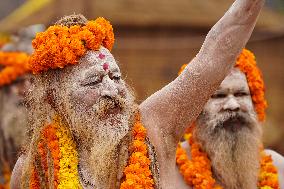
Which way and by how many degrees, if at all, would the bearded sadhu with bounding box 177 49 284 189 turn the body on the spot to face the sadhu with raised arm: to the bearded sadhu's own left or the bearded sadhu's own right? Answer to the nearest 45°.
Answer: approximately 45° to the bearded sadhu's own right

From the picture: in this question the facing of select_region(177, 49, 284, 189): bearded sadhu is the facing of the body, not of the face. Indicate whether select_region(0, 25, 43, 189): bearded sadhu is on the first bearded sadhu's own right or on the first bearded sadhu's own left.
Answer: on the first bearded sadhu's own right

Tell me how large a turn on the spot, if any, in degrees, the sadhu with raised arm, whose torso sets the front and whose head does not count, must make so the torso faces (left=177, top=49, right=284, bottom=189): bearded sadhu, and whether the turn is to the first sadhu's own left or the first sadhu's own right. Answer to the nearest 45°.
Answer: approximately 90° to the first sadhu's own left

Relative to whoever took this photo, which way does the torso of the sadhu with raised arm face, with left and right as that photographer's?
facing the viewer and to the right of the viewer

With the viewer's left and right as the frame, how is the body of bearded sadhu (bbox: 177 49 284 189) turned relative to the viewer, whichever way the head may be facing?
facing the viewer

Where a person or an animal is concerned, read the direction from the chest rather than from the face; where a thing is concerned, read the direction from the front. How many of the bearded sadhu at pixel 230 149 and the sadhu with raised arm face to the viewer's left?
0

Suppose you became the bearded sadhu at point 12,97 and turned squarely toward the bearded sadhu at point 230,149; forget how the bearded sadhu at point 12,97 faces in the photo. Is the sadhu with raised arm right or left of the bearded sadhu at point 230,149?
right

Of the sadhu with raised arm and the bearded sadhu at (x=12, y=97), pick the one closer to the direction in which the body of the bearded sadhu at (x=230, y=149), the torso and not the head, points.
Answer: the sadhu with raised arm
